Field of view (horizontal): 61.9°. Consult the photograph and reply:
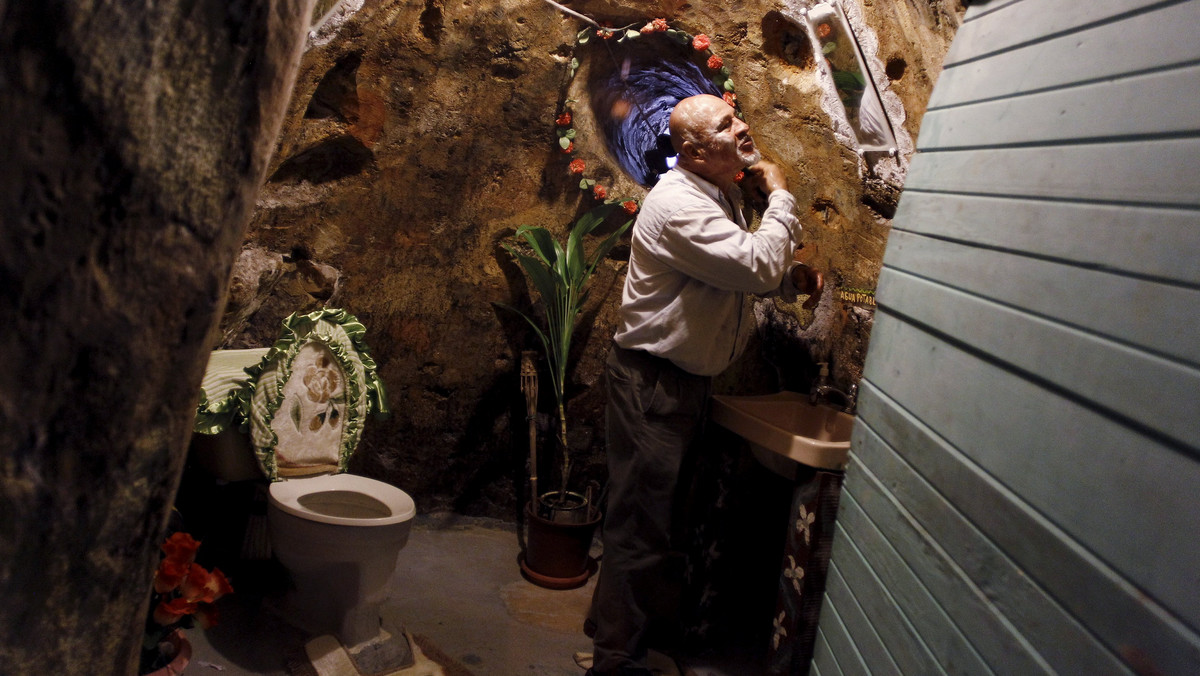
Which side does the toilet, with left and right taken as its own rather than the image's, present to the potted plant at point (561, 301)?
left

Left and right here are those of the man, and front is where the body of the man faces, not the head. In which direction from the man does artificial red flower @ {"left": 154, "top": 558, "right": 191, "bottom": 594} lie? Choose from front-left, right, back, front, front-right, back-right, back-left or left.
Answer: back-right

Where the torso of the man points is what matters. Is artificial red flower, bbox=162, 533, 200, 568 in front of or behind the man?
behind

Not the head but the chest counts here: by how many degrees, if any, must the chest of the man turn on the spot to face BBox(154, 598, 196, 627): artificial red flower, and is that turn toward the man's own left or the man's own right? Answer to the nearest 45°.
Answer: approximately 135° to the man's own right

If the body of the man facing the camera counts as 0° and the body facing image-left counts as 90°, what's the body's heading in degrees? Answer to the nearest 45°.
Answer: approximately 270°

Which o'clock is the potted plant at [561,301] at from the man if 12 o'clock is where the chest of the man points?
The potted plant is roughly at 8 o'clock from the man.

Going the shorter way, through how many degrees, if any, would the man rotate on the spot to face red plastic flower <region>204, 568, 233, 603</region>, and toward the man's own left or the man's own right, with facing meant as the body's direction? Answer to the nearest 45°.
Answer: approximately 135° to the man's own right

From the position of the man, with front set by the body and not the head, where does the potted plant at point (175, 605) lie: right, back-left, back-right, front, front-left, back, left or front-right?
back-right

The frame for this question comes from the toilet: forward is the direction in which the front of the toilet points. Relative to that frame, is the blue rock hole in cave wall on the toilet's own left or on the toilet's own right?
on the toilet's own left
